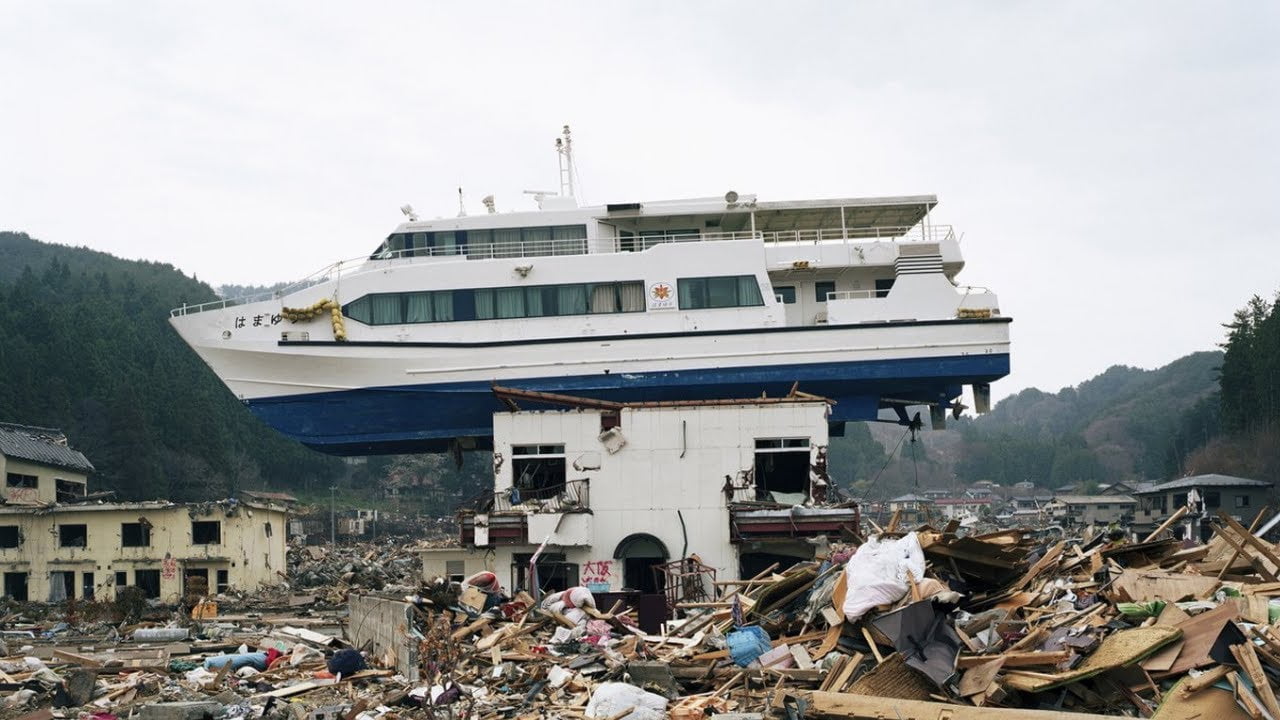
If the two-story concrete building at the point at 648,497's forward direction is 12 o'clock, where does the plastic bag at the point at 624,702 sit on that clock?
The plastic bag is roughly at 12 o'clock from the two-story concrete building.

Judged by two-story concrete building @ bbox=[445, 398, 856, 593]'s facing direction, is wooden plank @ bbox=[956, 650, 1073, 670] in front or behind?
in front

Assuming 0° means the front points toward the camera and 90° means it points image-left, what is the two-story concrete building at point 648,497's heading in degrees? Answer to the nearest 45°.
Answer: approximately 0°

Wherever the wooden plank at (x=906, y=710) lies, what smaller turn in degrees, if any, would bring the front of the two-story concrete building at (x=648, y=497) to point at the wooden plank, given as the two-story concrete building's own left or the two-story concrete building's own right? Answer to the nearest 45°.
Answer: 0° — it already faces it

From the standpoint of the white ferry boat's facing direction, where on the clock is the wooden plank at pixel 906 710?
The wooden plank is roughly at 9 o'clock from the white ferry boat.

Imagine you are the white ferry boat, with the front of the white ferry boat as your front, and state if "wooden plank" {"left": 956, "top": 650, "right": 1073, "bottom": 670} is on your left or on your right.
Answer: on your left

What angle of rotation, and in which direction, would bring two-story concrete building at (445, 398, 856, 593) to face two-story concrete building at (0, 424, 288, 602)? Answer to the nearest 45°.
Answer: approximately 135° to its right

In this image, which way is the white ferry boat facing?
to the viewer's left

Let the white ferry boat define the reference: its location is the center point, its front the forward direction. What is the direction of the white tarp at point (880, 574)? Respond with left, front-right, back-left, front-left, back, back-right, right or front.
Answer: left

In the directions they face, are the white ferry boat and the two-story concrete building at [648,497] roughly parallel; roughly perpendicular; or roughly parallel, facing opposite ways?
roughly perpendicular

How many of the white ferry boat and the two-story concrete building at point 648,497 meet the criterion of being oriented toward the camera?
1

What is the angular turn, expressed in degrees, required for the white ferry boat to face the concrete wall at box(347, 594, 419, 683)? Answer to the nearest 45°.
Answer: approximately 90° to its left

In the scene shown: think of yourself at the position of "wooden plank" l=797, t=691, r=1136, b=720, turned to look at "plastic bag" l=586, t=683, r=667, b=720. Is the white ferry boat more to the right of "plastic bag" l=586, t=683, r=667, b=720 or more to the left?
right

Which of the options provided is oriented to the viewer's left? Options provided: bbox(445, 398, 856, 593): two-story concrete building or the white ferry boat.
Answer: the white ferry boat

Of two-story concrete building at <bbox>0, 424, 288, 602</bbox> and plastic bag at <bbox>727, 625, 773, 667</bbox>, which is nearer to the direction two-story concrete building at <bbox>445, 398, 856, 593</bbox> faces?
the plastic bag
